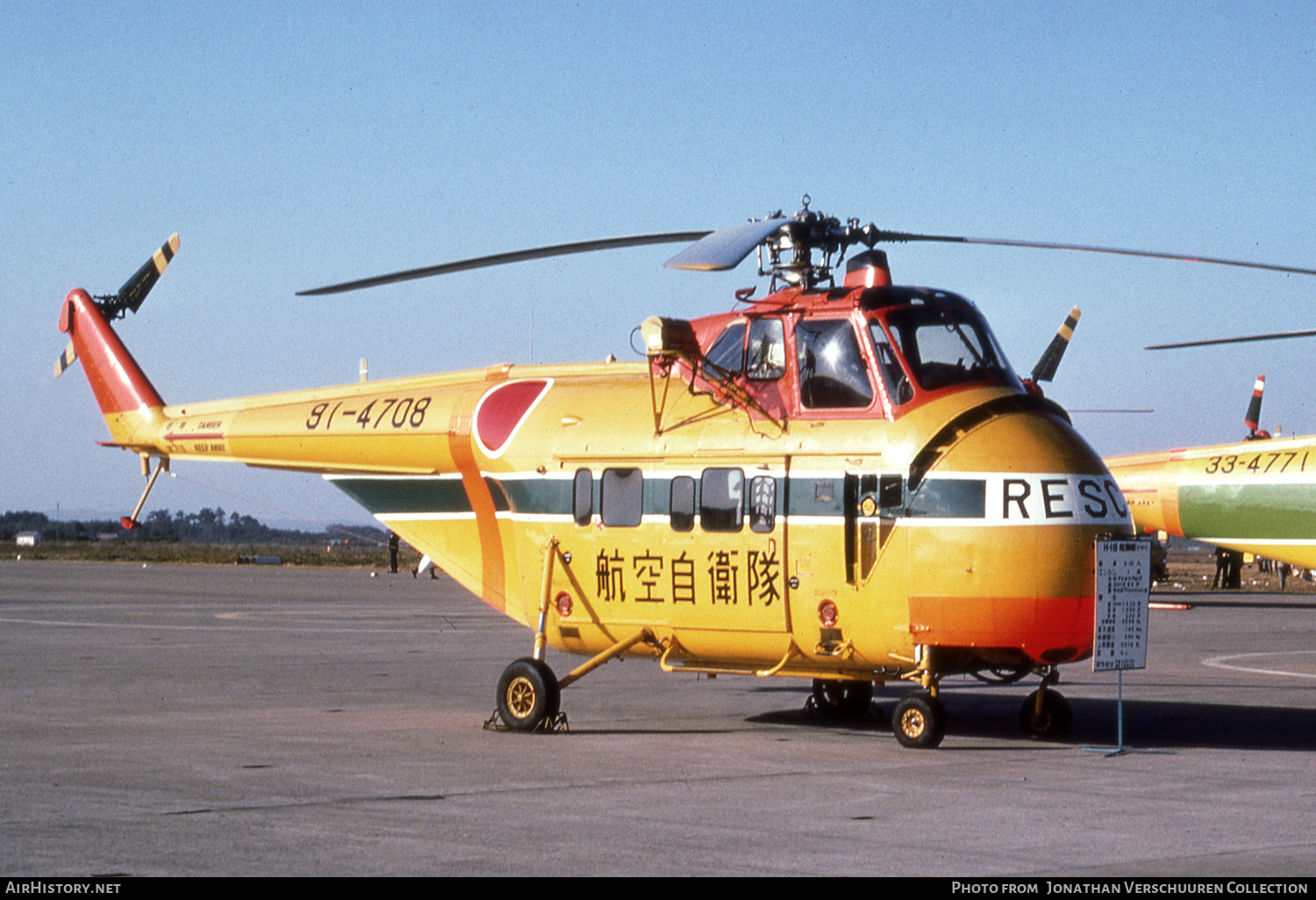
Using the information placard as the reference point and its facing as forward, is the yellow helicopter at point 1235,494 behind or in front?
behind

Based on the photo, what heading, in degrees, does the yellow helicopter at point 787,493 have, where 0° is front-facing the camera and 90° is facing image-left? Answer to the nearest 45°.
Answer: approximately 315°

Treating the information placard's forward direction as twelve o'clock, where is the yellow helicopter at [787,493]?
The yellow helicopter is roughly at 3 o'clock from the information placard.

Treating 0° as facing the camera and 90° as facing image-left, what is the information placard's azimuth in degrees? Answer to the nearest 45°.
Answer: approximately 0°

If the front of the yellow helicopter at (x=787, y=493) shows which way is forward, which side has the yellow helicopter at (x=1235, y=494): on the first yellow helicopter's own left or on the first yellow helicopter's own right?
on the first yellow helicopter's own left
